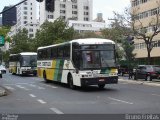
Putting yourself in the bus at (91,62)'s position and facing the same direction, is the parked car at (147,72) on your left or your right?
on your left
